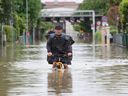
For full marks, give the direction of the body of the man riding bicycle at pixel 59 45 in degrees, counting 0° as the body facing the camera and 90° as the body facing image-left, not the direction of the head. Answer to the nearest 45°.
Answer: approximately 0°
